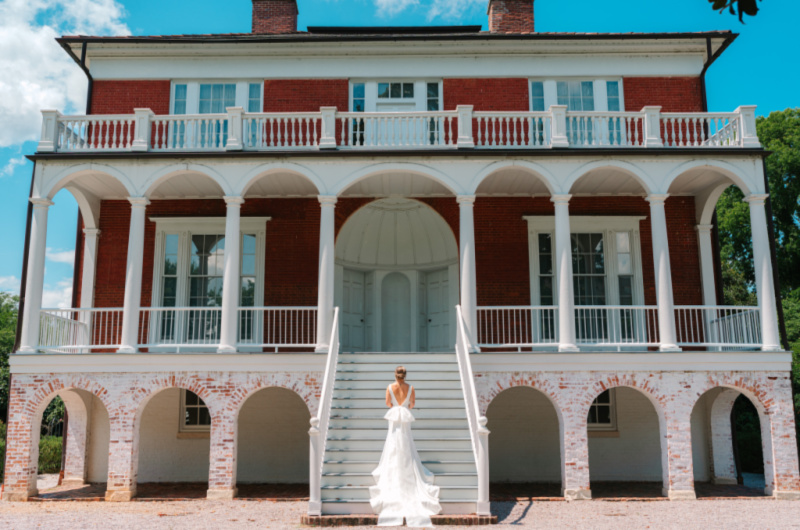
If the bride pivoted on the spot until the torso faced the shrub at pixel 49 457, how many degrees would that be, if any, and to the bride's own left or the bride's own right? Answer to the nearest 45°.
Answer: approximately 45° to the bride's own left

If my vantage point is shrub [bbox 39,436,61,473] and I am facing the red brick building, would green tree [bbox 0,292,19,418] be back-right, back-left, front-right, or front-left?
back-left

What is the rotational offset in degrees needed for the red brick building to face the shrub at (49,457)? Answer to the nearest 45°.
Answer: approximately 135° to its right

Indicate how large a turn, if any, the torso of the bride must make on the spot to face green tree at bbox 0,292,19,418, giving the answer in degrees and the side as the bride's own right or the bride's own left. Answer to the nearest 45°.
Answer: approximately 45° to the bride's own left

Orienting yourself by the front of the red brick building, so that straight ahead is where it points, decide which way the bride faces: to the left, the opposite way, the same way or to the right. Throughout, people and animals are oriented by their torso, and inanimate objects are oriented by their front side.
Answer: the opposite way

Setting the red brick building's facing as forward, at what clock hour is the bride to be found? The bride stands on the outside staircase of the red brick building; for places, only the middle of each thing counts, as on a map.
The bride is roughly at 12 o'clock from the red brick building.

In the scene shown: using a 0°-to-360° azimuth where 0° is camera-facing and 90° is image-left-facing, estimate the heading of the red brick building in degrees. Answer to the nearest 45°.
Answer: approximately 0°

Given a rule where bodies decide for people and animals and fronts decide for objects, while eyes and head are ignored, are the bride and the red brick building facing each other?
yes

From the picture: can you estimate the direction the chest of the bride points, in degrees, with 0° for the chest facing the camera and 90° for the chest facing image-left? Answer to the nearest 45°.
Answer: approximately 180°

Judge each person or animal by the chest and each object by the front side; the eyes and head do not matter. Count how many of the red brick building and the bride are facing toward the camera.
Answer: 1
